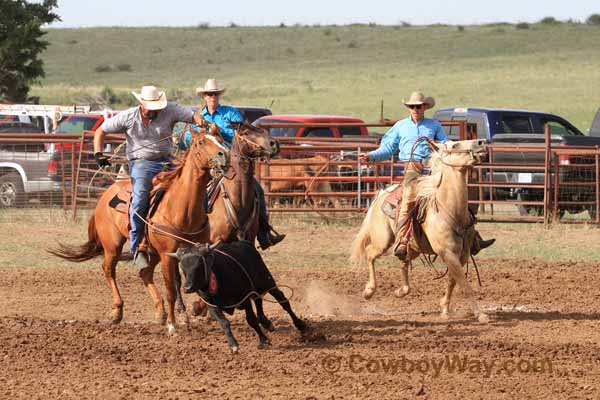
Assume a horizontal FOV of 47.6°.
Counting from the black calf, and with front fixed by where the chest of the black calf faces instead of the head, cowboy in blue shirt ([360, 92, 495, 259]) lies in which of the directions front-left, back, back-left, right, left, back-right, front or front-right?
back

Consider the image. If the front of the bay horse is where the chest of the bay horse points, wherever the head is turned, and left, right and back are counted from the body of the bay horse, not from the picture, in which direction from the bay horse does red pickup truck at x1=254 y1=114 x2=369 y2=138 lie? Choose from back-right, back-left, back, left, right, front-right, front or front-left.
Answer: back-left

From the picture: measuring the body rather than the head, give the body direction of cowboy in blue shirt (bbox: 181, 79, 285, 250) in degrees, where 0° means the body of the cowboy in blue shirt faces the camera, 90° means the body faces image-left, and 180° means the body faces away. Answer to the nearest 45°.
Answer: approximately 0°

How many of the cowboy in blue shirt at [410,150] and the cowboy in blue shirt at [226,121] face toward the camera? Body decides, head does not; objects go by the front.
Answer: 2

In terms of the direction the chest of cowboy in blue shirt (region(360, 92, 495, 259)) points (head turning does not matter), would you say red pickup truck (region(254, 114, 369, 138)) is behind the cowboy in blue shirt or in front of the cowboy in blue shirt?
behind

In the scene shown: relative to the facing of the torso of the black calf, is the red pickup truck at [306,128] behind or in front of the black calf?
behind

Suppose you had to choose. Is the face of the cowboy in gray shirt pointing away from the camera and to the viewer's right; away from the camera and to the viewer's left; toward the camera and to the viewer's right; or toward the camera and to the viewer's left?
toward the camera and to the viewer's right

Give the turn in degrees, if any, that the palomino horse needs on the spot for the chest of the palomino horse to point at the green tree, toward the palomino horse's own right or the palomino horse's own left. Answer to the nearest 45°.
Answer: approximately 180°
